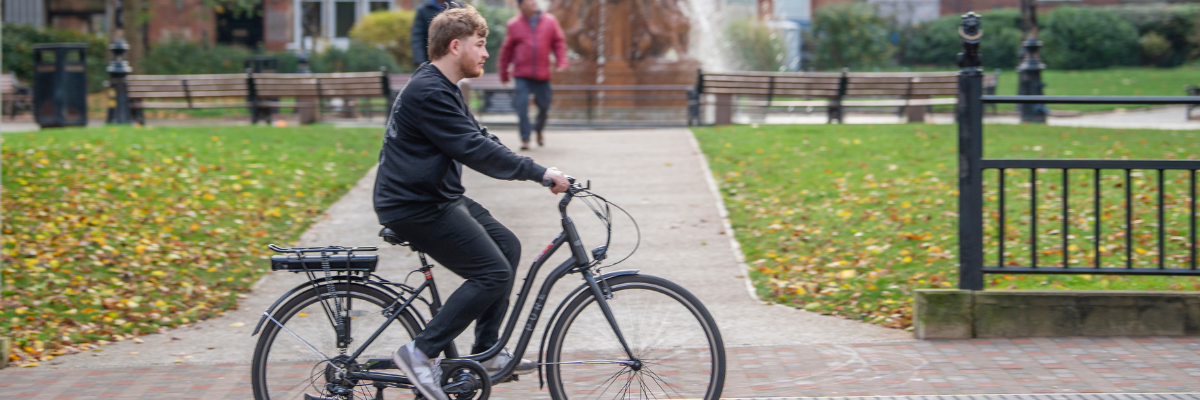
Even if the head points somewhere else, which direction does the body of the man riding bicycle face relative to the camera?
to the viewer's right

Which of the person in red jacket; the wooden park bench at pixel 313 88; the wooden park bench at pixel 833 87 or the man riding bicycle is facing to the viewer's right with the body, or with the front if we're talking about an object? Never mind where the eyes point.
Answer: the man riding bicycle

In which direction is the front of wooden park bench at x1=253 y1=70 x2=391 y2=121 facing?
away from the camera

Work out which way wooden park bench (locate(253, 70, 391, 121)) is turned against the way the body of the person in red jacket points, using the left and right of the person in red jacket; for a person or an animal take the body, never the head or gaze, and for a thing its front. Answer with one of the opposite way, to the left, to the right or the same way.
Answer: the opposite way

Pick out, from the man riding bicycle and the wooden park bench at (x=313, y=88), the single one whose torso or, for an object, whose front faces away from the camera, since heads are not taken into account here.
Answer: the wooden park bench

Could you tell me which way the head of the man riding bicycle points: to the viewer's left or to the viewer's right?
to the viewer's right

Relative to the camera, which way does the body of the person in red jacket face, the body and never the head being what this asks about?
toward the camera

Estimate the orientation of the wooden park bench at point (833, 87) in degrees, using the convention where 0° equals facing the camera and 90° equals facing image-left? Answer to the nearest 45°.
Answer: approximately 180°

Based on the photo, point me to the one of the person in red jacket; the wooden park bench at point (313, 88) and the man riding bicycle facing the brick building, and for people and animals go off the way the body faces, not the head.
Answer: the wooden park bench
